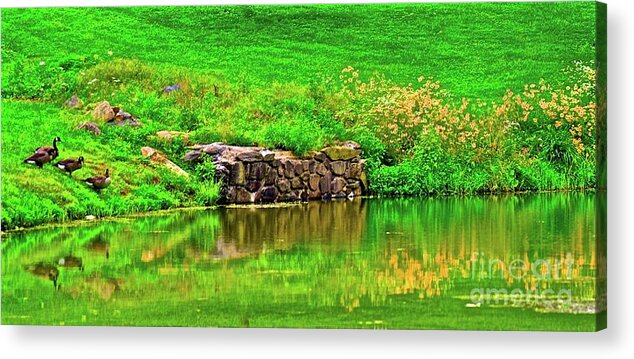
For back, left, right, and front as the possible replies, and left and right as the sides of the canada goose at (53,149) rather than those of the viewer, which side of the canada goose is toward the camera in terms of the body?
right

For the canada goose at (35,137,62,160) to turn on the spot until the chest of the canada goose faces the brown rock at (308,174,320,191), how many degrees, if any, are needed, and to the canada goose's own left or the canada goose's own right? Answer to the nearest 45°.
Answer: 0° — it already faces it

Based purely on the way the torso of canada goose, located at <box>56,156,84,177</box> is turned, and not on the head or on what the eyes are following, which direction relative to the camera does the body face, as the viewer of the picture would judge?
to the viewer's right
